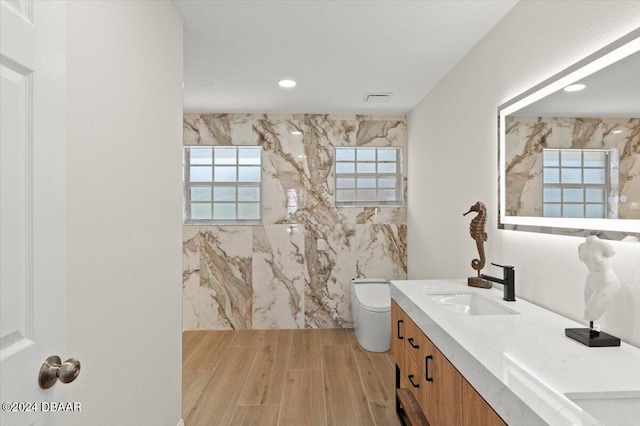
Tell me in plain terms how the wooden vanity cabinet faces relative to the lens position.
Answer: facing to the left of the viewer

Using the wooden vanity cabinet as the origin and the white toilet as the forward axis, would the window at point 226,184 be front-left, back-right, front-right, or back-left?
front-left

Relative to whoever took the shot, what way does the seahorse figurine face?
facing to the left of the viewer

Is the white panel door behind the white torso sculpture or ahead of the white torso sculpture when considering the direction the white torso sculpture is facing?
ahead

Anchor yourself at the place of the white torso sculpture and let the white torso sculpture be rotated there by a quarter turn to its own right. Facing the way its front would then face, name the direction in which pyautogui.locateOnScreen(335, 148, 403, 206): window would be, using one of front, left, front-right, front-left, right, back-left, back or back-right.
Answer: front

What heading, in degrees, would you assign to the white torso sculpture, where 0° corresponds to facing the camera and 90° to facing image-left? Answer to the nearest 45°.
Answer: approximately 45°

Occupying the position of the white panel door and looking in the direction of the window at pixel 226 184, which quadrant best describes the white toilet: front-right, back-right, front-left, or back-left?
front-right

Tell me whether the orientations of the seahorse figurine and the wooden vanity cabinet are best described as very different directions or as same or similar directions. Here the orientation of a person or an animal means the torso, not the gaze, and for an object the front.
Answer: same or similar directions

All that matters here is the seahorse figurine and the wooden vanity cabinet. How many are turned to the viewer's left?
2
